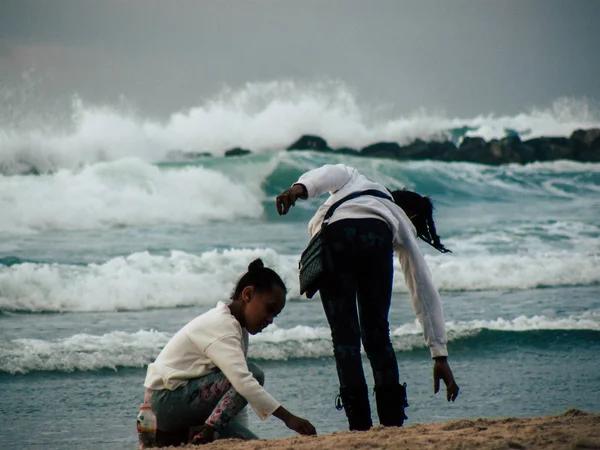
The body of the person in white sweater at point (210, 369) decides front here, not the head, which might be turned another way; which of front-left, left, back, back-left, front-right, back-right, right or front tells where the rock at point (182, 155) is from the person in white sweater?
left

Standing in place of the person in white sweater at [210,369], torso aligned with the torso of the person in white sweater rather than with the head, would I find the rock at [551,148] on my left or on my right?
on my left

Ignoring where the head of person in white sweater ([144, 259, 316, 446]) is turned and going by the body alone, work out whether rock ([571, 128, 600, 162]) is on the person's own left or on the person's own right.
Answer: on the person's own left

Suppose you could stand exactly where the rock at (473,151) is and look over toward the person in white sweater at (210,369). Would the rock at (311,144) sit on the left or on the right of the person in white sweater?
right

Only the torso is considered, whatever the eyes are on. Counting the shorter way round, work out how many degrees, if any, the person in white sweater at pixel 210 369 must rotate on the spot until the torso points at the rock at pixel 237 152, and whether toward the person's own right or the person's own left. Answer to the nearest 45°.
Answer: approximately 90° to the person's own left

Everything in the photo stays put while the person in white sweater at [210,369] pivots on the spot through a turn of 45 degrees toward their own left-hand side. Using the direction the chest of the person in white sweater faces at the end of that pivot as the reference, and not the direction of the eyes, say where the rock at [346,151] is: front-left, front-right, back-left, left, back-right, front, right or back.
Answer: front-left

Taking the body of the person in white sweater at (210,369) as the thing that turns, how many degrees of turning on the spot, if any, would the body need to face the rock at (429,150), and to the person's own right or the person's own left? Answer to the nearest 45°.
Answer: approximately 90° to the person's own left

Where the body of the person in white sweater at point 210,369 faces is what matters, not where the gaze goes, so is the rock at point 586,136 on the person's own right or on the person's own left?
on the person's own left

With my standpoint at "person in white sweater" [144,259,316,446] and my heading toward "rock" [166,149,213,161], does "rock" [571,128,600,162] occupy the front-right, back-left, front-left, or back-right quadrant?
front-right

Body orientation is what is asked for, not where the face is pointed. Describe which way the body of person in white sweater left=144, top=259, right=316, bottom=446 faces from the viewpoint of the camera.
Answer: to the viewer's right

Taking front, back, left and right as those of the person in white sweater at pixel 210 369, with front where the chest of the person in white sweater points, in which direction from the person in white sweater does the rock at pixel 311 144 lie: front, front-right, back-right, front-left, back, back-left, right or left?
left

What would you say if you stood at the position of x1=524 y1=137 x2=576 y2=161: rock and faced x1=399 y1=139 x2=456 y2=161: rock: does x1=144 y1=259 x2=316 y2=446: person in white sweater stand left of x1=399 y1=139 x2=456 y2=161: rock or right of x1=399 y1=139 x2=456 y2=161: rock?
left
